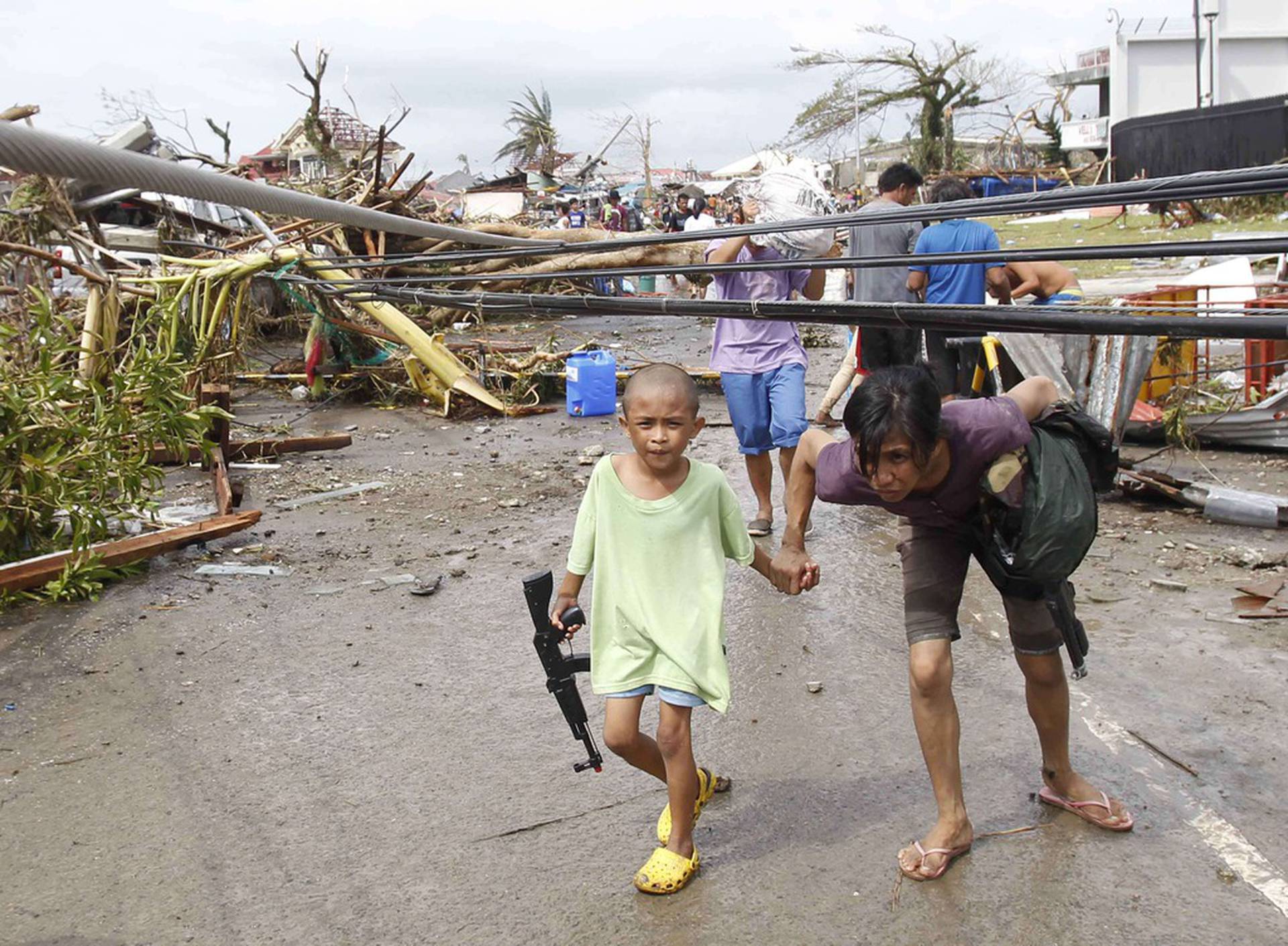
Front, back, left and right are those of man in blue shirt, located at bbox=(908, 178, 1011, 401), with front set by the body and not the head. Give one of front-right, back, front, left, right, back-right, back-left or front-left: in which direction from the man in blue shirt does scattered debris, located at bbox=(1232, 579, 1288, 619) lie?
back-right

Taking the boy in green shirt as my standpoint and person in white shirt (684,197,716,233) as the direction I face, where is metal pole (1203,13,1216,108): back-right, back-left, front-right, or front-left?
front-right

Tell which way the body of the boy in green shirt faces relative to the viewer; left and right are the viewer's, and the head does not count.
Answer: facing the viewer

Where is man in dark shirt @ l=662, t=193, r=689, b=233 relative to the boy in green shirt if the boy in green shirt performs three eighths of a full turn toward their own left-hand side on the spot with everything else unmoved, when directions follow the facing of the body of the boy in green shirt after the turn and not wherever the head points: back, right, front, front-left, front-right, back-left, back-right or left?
front-left

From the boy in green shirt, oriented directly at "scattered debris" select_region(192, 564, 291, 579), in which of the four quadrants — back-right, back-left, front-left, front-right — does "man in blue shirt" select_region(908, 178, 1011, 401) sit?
front-right

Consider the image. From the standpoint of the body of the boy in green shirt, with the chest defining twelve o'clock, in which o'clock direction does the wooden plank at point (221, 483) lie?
The wooden plank is roughly at 5 o'clock from the boy in green shirt.

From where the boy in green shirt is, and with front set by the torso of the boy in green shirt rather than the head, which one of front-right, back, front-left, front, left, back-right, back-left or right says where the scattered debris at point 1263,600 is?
back-left

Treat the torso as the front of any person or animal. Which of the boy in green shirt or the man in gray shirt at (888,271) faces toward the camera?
the boy in green shirt

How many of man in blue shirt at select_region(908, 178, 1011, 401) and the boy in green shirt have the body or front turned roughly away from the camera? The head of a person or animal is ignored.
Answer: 1

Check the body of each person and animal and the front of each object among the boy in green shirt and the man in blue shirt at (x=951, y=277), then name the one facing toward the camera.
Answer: the boy in green shirt

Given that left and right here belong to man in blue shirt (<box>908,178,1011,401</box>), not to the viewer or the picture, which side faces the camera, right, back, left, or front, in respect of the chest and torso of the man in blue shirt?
back

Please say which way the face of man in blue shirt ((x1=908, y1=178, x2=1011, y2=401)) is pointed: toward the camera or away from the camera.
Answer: away from the camera

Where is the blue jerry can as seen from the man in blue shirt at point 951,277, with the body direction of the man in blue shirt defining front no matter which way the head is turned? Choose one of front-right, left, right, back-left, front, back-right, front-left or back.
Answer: front-left

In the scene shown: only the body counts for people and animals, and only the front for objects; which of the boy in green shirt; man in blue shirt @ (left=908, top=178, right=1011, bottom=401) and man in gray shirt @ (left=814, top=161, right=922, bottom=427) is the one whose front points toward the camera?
the boy in green shirt

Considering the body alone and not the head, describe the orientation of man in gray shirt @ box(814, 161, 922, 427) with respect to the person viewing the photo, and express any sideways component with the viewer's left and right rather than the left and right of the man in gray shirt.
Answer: facing away from the viewer and to the right of the viewer

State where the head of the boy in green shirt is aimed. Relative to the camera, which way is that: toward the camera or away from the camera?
toward the camera

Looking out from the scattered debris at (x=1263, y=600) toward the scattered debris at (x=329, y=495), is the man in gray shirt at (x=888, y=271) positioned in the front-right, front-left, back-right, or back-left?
front-right
